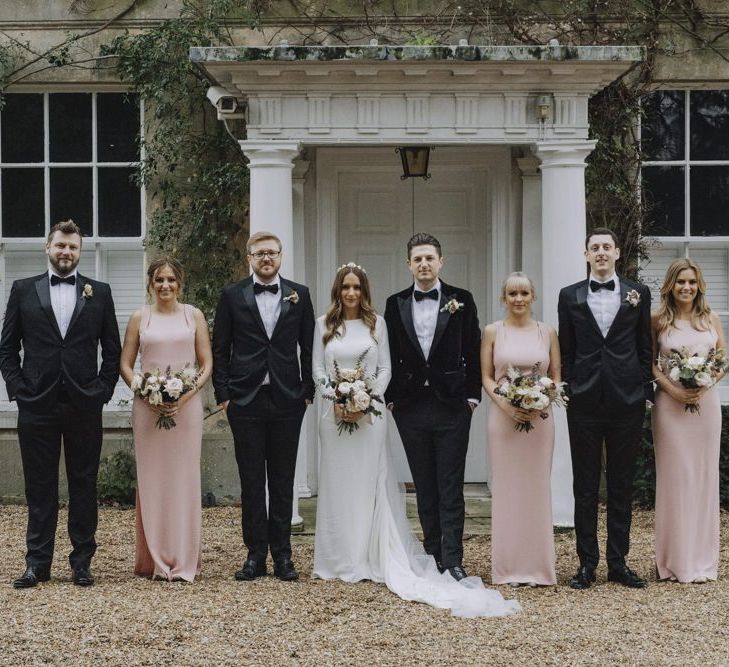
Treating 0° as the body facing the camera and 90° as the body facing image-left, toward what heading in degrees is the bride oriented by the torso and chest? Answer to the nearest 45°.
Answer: approximately 0°

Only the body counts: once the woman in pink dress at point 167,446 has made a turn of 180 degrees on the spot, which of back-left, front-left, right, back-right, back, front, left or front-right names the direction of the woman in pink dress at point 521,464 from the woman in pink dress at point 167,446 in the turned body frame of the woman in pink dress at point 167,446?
right

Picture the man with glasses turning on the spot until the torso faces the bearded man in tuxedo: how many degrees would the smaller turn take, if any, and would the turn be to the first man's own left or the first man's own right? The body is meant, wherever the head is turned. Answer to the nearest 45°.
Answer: approximately 90° to the first man's own right

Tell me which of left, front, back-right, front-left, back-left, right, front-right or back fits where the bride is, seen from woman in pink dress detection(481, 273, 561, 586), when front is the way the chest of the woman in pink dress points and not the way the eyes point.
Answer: right

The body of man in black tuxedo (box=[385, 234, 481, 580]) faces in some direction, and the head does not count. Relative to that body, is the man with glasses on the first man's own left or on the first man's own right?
on the first man's own right

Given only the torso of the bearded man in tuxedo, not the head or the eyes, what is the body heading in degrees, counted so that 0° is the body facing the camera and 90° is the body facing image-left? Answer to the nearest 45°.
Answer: approximately 0°

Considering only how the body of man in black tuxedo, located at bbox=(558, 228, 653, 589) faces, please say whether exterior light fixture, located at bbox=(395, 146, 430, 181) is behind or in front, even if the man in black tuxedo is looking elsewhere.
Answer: behind
